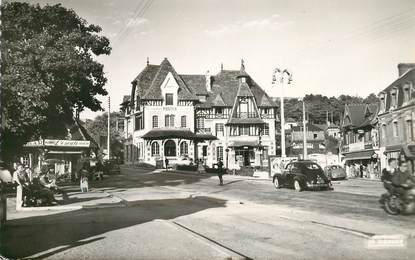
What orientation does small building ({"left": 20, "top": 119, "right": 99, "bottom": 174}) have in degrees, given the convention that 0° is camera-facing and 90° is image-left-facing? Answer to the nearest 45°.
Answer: approximately 0°

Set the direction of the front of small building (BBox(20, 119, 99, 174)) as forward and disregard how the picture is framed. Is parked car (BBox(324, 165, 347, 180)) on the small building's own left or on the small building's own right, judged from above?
on the small building's own left

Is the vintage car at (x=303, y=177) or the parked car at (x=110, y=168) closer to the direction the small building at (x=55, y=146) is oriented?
the vintage car

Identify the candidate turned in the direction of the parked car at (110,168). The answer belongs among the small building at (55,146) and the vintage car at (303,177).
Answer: the vintage car

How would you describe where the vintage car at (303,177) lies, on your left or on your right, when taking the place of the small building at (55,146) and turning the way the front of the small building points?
on your left
